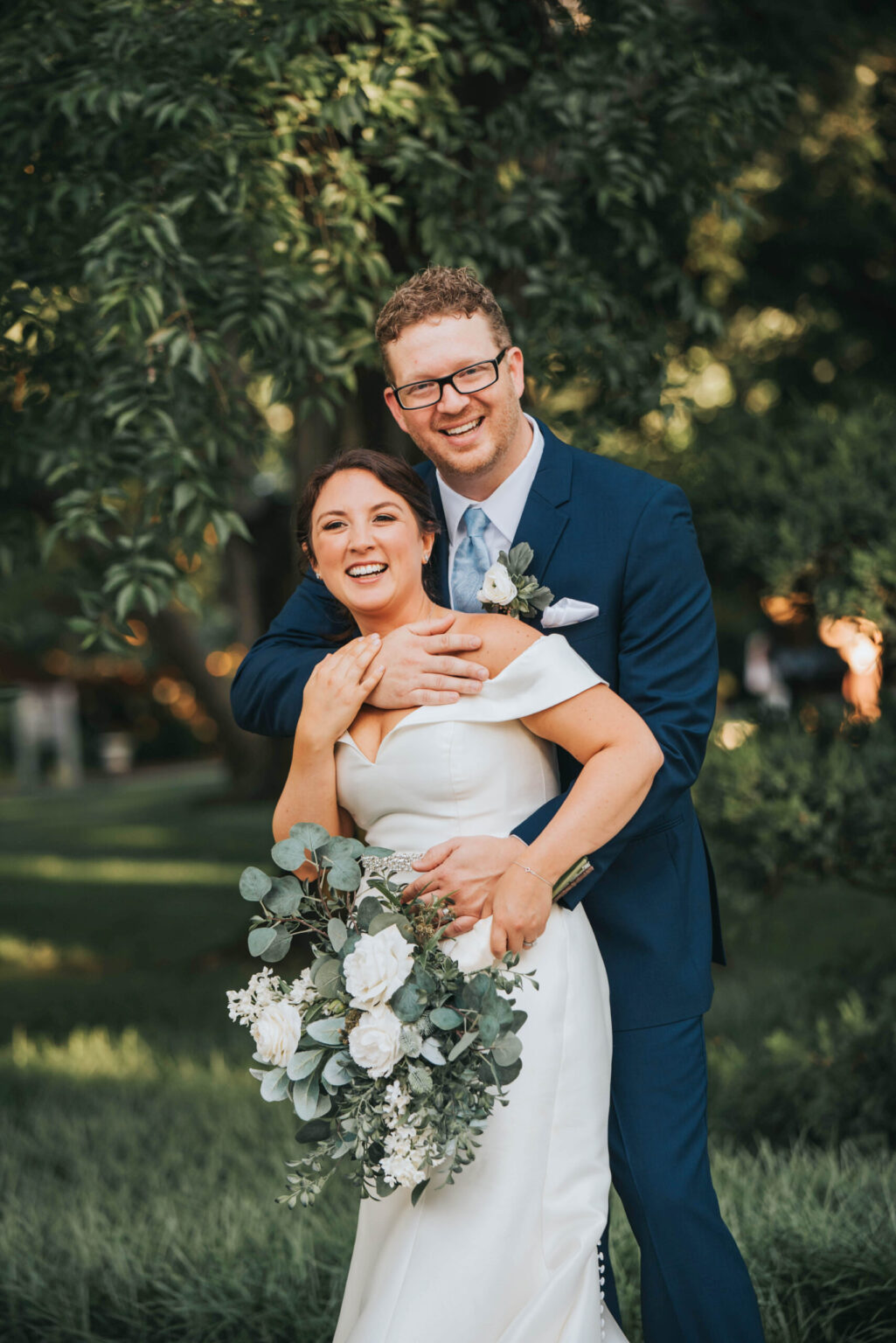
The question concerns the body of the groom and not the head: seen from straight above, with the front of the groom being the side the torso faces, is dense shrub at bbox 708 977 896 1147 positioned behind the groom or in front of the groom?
behind

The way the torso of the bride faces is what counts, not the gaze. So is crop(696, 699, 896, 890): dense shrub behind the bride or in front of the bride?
behind

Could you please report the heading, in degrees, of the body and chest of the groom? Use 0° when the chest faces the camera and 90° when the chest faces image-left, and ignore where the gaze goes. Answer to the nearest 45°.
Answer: approximately 45°

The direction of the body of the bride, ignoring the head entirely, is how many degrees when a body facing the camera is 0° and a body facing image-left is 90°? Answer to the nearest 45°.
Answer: approximately 45°
